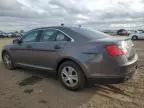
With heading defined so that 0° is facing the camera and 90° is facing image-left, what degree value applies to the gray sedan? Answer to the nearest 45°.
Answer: approximately 135°
